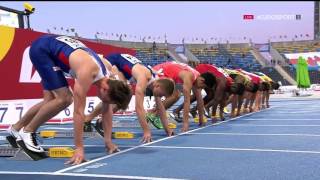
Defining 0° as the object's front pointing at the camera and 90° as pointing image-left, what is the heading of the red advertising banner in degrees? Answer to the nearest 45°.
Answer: approximately 315°

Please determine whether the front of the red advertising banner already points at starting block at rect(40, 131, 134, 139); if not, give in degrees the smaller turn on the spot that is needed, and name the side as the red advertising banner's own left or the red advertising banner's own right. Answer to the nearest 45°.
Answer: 0° — it already faces it
